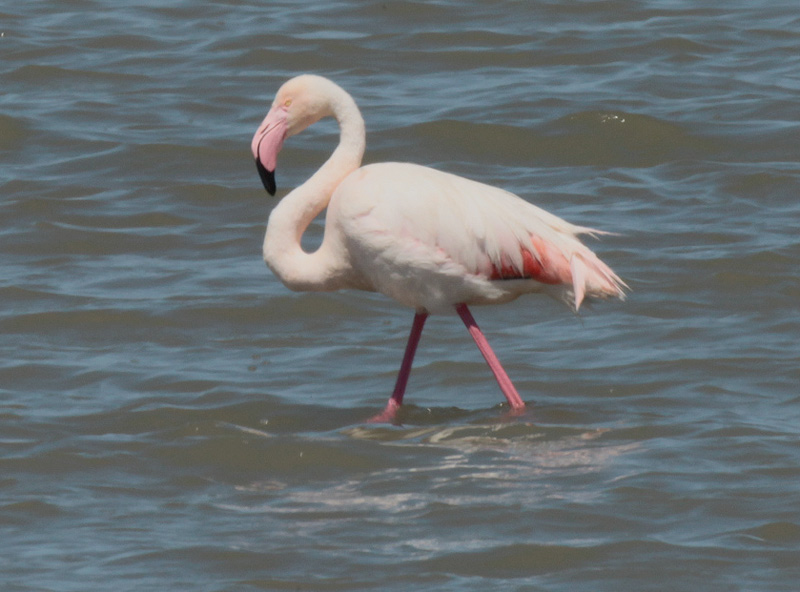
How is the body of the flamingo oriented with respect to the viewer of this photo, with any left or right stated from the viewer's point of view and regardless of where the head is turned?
facing to the left of the viewer
